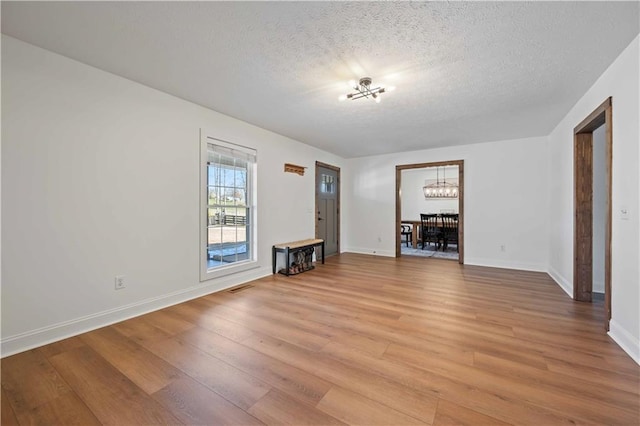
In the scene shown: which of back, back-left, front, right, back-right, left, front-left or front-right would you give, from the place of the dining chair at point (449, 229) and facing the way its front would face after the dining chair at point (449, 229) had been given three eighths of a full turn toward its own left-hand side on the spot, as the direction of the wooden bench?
front

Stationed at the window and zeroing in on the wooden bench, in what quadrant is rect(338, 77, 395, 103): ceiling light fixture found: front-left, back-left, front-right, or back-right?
front-right

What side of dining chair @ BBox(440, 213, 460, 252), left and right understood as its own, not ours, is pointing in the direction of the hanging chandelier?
front

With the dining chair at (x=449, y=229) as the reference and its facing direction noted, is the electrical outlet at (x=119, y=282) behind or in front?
behind

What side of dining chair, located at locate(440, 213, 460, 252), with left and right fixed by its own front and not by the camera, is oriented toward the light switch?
back

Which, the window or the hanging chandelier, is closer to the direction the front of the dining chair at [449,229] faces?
the hanging chandelier

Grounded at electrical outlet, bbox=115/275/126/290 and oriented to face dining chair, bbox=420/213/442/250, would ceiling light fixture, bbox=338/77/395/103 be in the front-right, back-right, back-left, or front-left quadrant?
front-right

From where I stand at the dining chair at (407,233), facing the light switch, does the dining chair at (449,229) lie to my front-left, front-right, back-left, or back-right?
front-left

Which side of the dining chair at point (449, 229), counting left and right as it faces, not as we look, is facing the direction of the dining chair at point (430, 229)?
left

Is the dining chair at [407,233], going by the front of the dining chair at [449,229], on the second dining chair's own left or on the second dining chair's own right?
on the second dining chair's own left

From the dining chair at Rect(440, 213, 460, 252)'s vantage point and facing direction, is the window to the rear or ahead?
to the rear

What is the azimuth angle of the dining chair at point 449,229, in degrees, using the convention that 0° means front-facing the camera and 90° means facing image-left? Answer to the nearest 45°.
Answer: approximately 180°
